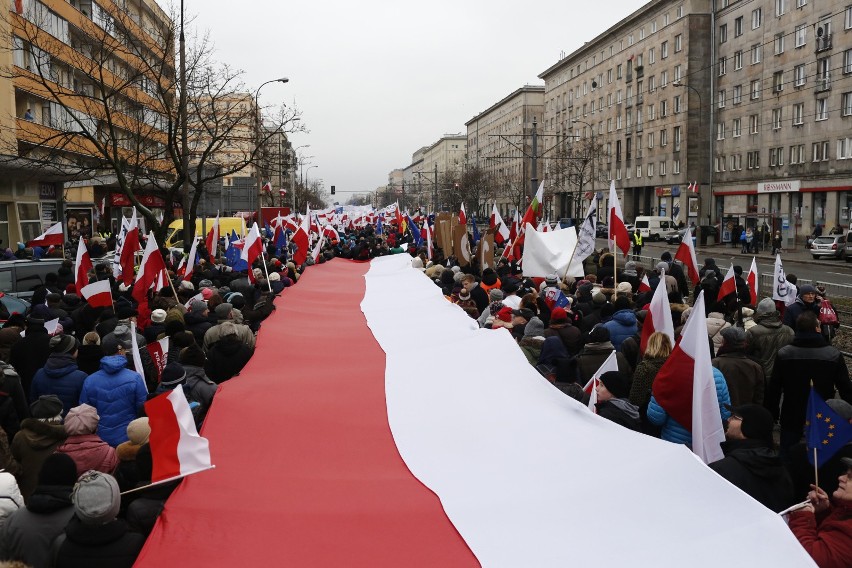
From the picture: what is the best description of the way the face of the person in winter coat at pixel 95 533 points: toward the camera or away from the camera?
away from the camera

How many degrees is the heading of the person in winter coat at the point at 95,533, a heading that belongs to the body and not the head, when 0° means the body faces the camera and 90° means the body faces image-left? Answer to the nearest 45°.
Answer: approximately 180°

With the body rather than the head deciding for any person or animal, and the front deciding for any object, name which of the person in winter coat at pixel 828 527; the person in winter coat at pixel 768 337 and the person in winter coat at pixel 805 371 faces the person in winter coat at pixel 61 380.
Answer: the person in winter coat at pixel 828 527

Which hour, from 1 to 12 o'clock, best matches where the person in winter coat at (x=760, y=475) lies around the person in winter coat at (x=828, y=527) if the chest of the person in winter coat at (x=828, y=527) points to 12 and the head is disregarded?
the person in winter coat at (x=760, y=475) is roughly at 2 o'clock from the person in winter coat at (x=828, y=527).

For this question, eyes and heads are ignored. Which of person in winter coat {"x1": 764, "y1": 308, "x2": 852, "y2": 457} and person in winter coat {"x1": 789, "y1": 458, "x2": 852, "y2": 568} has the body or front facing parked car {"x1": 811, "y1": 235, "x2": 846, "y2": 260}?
person in winter coat {"x1": 764, "y1": 308, "x2": 852, "y2": 457}

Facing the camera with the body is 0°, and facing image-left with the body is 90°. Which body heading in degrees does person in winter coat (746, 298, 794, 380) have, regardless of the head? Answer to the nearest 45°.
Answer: approximately 180°

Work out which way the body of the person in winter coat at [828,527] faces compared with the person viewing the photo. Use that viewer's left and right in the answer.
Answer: facing to the left of the viewer

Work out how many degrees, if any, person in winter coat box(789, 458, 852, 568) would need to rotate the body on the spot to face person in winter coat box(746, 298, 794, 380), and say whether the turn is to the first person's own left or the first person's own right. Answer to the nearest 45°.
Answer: approximately 90° to the first person's own right

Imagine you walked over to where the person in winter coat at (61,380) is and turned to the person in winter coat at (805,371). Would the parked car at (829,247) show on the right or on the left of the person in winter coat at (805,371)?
left

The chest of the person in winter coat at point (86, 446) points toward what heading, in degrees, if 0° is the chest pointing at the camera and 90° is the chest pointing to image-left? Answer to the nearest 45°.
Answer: approximately 180°

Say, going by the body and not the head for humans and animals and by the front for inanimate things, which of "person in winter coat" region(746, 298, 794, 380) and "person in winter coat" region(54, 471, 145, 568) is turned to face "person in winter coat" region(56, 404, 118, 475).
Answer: "person in winter coat" region(54, 471, 145, 568)

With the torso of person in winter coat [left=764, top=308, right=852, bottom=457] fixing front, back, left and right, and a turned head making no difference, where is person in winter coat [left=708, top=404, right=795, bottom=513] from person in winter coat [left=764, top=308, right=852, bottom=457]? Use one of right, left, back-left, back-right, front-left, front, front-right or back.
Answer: back

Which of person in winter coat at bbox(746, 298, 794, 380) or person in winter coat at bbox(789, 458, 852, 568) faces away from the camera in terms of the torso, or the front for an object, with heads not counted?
person in winter coat at bbox(746, 298, 794, 380)

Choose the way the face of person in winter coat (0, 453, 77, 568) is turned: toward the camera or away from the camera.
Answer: away from the camera

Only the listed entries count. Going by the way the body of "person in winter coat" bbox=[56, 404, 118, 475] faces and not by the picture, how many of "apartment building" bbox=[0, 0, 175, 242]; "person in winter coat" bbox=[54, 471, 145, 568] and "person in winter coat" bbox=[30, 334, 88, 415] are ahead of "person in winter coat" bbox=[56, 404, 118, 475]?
2

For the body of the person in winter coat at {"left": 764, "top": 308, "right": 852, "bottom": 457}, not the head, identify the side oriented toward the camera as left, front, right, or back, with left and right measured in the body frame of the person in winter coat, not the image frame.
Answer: back

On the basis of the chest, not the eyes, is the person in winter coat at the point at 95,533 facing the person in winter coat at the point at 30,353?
yes
